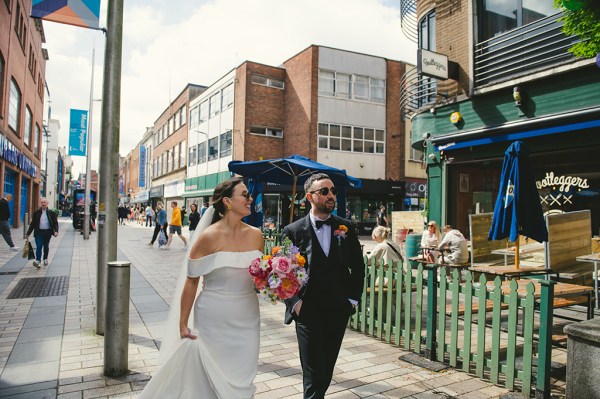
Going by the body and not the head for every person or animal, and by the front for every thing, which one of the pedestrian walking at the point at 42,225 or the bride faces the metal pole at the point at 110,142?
the pedestrian walking

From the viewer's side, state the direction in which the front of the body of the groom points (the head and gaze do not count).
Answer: toward the camera

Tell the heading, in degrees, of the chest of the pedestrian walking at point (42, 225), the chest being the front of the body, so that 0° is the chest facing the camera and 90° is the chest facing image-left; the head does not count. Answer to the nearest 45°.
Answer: approximately 0°

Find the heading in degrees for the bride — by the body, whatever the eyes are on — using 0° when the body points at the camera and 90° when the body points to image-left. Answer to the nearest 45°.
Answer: approximately 315°

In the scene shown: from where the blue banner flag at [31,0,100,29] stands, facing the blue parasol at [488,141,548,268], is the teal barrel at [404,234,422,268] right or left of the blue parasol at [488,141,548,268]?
left

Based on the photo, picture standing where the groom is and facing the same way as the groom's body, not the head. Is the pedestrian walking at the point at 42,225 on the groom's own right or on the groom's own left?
on the groom's own right

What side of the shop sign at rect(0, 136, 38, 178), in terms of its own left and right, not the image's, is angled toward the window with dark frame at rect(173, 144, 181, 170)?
left

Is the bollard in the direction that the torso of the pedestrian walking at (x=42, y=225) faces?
yes

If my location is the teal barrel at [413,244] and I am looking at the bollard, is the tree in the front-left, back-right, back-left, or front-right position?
front-left

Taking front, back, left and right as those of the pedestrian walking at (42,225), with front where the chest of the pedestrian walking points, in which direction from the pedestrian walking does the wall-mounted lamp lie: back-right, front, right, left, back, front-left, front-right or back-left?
front-left

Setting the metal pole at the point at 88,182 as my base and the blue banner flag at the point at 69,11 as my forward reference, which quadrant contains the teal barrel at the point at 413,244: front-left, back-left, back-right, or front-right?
front-left

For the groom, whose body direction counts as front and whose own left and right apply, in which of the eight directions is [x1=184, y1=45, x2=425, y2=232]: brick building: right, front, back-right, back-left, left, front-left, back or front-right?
back

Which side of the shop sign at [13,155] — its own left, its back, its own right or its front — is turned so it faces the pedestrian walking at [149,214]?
left

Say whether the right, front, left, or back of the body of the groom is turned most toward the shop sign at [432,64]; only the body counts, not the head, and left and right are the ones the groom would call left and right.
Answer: back

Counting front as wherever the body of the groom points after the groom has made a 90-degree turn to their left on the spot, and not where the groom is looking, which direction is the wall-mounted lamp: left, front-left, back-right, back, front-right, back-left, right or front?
front-left

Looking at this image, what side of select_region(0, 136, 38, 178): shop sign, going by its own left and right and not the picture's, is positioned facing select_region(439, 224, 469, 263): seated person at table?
front

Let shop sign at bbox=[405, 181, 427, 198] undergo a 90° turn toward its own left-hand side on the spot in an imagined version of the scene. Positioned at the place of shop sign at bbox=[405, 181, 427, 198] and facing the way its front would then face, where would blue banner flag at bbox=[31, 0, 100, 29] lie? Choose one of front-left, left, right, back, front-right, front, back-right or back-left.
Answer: right
